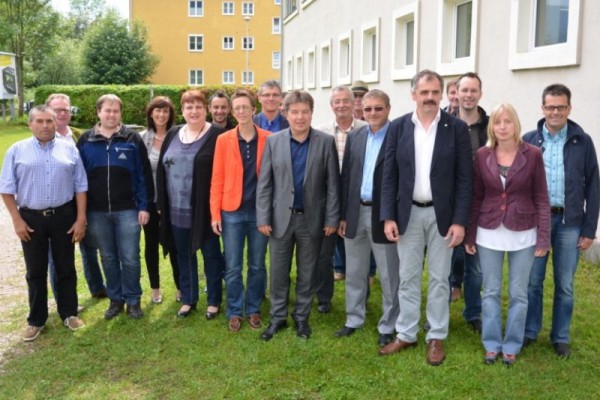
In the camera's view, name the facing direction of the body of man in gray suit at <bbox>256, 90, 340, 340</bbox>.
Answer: toward the camera

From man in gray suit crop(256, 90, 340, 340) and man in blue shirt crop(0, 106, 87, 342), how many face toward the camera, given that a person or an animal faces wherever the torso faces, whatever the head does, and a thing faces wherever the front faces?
2

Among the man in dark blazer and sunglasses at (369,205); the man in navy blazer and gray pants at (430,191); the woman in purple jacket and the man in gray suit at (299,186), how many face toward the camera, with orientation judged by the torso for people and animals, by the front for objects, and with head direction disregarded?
4

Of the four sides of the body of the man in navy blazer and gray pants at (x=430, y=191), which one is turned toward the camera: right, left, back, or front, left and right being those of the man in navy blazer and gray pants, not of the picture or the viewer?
front

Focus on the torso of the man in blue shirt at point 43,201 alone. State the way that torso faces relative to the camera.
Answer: toward the camera

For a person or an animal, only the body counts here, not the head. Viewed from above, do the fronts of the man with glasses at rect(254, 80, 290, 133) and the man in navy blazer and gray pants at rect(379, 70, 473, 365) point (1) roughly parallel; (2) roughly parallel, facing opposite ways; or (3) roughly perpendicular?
roughly parallel

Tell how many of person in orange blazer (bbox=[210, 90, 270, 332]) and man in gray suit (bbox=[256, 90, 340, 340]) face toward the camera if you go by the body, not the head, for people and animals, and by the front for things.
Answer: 2

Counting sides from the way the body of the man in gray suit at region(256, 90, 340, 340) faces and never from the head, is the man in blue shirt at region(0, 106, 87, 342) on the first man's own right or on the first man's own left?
on the first man's own right

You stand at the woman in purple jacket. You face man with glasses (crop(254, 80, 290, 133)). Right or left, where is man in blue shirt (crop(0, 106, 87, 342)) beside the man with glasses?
left

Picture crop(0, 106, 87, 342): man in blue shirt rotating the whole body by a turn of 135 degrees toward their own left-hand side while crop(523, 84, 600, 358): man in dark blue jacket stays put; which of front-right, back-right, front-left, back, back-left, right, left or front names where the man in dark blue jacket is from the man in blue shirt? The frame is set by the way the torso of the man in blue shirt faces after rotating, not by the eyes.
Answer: right

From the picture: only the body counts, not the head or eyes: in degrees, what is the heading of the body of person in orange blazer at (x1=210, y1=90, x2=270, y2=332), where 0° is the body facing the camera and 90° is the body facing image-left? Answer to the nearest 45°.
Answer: approximately 0°

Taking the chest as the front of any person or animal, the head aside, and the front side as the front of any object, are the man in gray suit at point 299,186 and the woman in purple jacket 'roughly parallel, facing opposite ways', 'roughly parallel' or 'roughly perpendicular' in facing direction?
roughly parallel

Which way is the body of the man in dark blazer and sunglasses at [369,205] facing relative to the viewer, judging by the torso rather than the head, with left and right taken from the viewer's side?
facing the viewer
